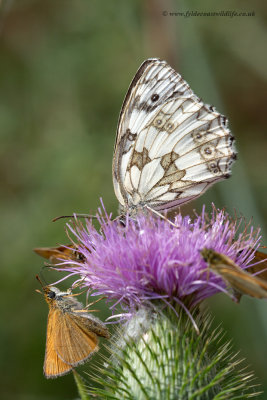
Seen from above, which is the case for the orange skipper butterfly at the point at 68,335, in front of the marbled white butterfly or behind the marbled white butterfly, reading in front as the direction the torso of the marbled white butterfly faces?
in front

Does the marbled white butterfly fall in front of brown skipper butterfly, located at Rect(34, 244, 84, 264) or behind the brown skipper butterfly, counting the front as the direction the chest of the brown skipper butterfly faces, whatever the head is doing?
in front

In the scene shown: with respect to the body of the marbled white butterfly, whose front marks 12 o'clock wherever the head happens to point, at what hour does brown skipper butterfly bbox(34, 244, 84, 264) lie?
The brown skipper butterfly is roughly at 11 o'clock from the marbled white butterfly.

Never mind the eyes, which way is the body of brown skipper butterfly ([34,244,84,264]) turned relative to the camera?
to the viewer's right

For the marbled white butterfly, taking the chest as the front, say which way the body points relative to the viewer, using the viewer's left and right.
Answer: facing to the left of the viewer

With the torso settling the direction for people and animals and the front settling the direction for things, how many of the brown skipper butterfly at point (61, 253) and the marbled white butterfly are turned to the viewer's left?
1

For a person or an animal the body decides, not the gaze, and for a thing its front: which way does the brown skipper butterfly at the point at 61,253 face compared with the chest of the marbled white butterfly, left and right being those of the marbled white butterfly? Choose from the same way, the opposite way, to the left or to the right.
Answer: the opposite way
